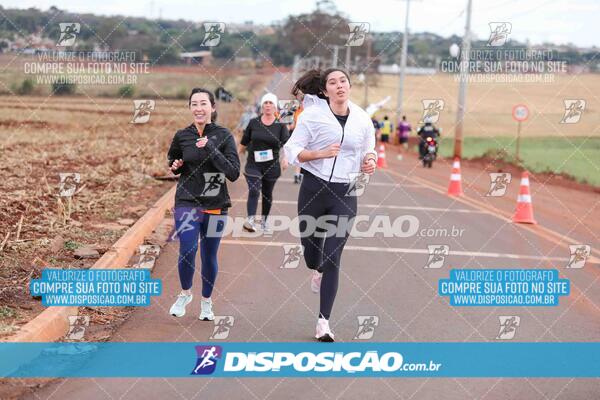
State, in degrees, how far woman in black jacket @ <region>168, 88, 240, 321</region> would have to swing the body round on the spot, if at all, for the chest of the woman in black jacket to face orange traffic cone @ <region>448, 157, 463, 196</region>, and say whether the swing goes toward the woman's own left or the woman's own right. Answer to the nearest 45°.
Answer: approximately 135° to the woman's own left

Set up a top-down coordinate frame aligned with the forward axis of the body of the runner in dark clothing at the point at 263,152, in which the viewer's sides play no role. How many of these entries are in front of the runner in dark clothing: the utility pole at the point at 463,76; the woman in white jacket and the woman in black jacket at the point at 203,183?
2

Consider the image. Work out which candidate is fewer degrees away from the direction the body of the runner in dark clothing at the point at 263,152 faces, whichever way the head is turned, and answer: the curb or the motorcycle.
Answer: the curb

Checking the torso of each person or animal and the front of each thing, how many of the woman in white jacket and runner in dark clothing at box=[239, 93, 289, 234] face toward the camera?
2

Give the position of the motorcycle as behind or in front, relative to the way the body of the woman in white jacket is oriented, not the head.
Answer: behind

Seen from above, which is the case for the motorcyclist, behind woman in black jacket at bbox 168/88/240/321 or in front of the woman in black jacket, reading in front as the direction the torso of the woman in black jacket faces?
behind

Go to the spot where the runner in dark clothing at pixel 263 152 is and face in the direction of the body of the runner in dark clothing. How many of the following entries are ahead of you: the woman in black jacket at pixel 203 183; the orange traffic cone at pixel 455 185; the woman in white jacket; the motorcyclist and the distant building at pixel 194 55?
2

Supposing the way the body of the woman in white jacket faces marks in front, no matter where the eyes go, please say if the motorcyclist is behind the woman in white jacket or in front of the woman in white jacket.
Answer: behind

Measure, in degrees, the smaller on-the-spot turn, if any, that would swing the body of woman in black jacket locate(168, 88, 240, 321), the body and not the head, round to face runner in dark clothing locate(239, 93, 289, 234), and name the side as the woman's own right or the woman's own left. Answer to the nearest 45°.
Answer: approximately 180°

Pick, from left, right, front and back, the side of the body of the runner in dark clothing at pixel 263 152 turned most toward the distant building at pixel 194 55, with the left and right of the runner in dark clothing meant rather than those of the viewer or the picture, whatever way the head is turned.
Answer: back

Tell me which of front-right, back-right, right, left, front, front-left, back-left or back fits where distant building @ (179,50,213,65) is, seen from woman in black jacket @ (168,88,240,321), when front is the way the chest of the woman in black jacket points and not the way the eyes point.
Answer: back

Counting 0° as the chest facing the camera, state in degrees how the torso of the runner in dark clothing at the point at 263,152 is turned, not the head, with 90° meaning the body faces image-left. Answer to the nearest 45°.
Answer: approximately 0°
